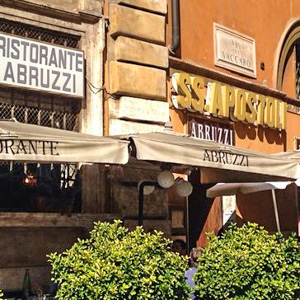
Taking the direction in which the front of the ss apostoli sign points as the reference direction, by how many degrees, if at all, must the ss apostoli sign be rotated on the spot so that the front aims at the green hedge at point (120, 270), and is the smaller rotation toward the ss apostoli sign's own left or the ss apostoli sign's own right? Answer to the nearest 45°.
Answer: approximately 45° to the ss apostoli sign's own right

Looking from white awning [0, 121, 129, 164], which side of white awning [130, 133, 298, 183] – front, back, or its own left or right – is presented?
right

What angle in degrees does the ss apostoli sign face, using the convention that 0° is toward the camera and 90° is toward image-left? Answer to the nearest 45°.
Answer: approximately 315°

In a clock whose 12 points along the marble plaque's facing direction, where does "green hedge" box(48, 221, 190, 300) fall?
The green hedge is roughly at 2 o'clock from the marble plaque.
